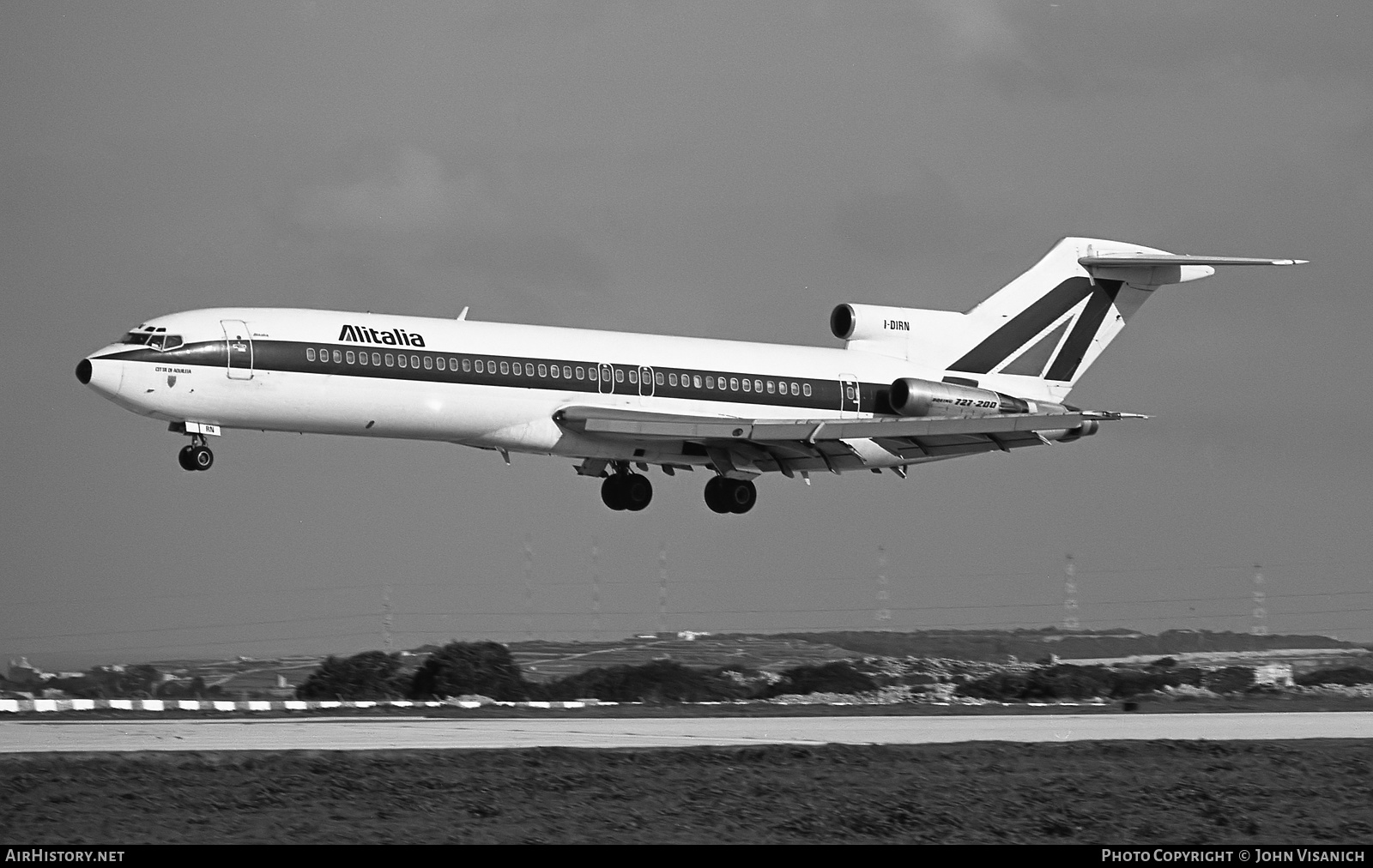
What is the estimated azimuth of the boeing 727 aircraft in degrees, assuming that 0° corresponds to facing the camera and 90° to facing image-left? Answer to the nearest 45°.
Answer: approximately 45°
